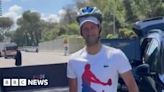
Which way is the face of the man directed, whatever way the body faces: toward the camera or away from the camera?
toward the camera

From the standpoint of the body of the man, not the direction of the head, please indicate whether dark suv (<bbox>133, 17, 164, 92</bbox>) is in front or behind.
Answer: behind

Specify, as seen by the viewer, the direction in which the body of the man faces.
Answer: toward the camera
